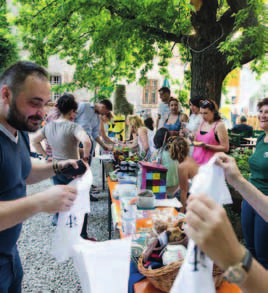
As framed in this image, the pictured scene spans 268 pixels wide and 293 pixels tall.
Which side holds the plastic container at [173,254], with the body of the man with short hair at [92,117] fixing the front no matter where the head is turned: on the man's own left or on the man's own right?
on the man's own right

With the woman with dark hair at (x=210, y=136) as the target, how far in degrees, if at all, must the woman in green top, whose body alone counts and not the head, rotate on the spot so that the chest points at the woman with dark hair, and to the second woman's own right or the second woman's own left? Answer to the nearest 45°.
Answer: approximately 90° to the second woman's own right

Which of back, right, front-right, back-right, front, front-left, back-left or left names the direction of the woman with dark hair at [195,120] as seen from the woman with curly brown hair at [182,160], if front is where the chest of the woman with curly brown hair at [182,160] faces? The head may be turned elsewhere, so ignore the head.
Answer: front-right

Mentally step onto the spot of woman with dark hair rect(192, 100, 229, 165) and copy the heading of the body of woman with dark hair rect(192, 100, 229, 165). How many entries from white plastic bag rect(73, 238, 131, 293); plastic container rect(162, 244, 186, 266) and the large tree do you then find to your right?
1

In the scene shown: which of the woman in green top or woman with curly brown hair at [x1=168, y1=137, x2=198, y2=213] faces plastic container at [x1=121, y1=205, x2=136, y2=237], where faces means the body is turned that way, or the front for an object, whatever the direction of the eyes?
the woman in green top

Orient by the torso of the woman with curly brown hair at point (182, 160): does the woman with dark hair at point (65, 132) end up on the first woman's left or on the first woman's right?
on the first woman's left

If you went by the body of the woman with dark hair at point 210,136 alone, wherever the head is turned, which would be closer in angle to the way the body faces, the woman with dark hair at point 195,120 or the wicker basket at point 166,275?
the wicker basket

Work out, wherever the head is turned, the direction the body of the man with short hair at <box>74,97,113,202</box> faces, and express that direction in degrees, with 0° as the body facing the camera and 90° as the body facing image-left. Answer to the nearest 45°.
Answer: approximately 270°

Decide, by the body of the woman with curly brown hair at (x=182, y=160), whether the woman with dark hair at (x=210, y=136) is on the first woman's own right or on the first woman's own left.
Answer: on the first woman's own right

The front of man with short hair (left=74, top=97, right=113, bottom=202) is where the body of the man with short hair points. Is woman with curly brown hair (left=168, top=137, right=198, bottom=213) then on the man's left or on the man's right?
on the man's right
